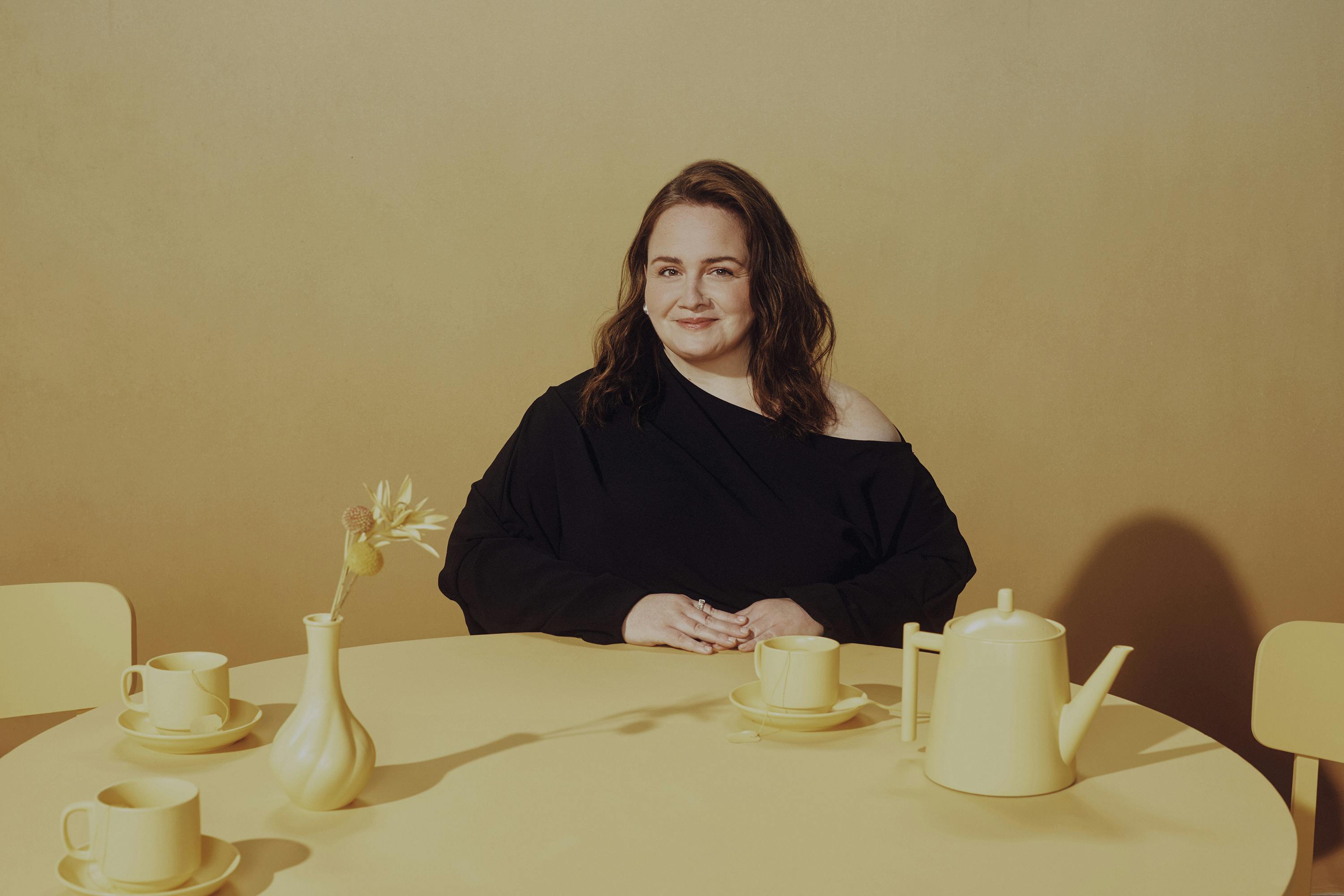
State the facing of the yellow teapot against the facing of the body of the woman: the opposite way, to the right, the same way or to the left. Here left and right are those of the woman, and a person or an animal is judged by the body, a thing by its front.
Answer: to the left

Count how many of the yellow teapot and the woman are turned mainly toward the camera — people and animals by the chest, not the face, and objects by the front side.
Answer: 1

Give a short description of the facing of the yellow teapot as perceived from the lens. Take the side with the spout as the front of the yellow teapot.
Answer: facing to the right of the viewer

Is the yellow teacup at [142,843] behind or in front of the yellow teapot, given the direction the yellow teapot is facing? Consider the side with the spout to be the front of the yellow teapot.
behind

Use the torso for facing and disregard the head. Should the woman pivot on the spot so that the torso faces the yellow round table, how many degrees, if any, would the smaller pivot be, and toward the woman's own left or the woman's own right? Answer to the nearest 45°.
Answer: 0° — they already face it

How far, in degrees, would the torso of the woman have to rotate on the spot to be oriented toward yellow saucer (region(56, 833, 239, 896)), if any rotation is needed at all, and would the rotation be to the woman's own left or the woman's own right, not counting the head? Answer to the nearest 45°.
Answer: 0° — they already face it
